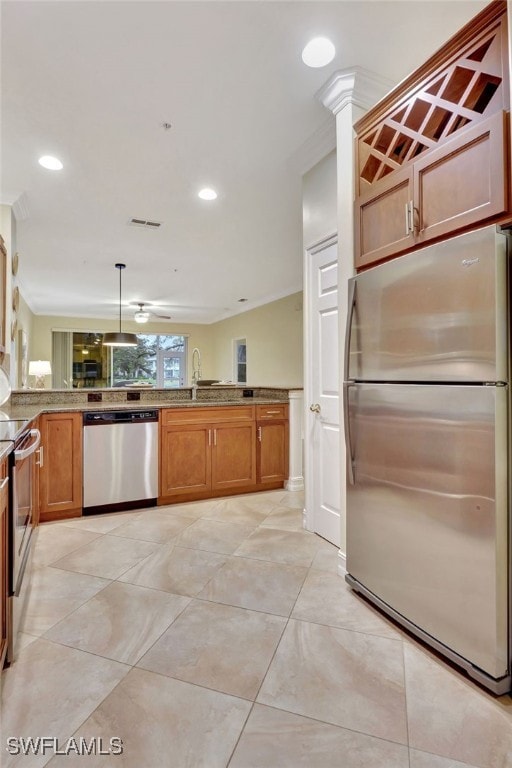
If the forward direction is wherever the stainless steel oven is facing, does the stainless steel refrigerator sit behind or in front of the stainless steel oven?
in front

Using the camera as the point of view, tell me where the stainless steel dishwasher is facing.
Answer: facing the viewer

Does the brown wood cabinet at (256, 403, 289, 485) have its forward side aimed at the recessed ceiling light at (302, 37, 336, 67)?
yes

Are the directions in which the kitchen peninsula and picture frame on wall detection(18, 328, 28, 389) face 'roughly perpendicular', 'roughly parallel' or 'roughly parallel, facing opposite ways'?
roughly perpendicular

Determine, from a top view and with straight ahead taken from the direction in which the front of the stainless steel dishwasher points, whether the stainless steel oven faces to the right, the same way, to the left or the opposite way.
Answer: to the left

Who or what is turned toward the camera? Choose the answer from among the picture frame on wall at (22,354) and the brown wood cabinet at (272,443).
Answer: the brown wood cabinet

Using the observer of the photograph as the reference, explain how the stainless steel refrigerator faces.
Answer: facing the viewer and to the left of the viewer

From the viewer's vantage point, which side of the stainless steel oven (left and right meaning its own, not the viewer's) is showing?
right

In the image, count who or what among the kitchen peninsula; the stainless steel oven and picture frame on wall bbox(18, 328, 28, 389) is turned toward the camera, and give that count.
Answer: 1

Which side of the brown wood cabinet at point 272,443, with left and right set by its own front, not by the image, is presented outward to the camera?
front

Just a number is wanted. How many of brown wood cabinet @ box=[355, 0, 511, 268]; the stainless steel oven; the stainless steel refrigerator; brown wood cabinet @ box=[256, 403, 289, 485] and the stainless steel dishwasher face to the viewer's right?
1

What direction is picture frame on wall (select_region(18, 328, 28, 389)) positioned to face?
to the viewer's right

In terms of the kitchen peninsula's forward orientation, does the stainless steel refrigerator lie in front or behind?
in front
